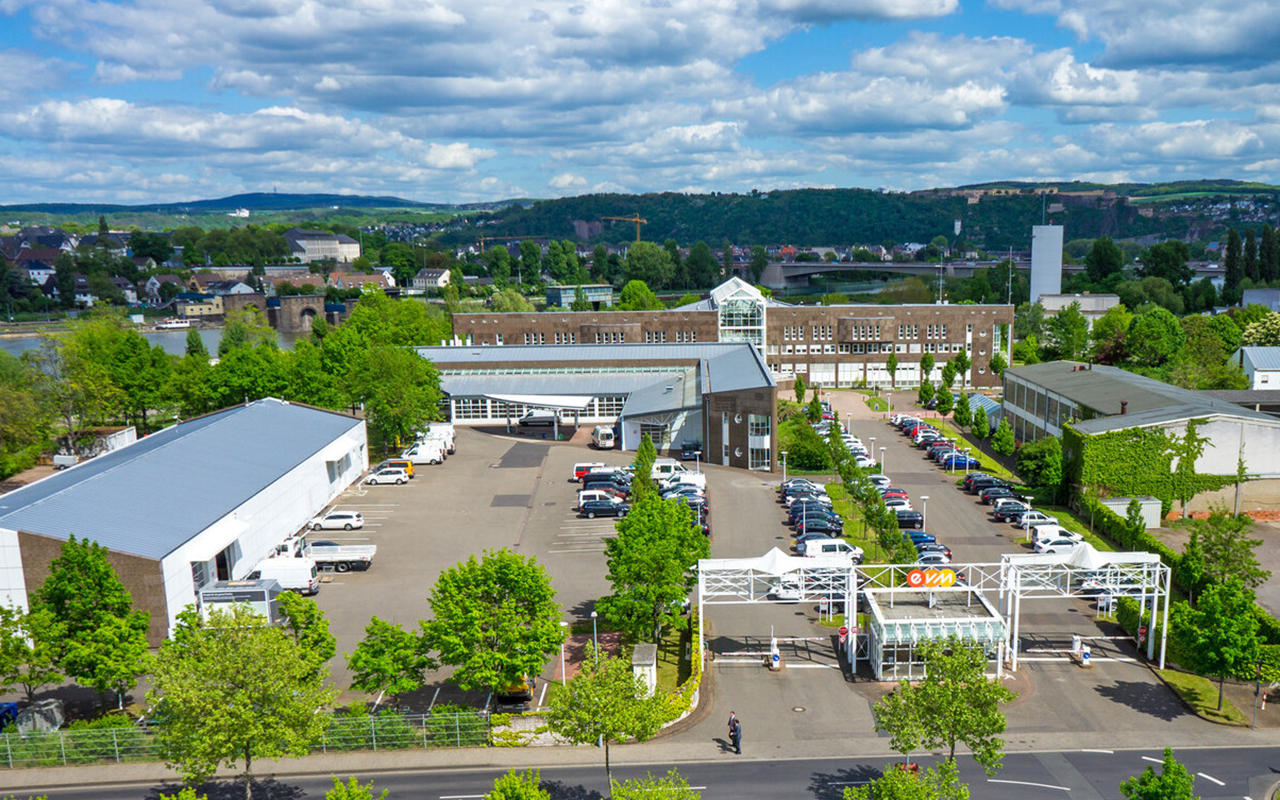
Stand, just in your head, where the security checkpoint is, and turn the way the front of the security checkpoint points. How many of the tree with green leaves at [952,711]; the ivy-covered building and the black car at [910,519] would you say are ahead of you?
1

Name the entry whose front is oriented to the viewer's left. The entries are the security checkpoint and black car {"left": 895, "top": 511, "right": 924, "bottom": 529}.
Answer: the black car

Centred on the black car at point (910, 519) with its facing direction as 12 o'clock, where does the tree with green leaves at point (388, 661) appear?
The tree with green leaves is roughly at 10 o'clock from the black car.

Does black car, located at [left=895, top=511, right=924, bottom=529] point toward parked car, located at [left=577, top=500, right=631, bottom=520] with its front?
yes

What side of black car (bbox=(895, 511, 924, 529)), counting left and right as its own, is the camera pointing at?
left

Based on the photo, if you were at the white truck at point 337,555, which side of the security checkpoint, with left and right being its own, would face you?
right

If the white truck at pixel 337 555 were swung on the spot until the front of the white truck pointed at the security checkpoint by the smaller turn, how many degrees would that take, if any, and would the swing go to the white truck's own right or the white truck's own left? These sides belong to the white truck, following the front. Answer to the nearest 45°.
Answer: approximately 135° to the white truck's own left

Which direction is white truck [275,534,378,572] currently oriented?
to the viewer's left

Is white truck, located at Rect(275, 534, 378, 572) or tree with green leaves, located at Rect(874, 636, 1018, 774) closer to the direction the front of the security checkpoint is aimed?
the tree with green leaves

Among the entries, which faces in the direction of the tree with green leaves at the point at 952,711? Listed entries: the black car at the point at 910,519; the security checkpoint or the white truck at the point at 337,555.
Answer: the security checkpoint

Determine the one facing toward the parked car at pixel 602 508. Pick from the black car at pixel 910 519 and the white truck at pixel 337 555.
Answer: the black car

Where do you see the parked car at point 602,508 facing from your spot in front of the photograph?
facing to the right of the viewer

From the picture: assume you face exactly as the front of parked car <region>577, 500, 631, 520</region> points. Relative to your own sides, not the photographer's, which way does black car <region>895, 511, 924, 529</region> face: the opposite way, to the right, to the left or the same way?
the opposite way

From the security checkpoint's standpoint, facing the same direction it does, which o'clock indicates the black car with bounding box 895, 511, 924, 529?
The black car is roughly at 6 o'clock from the security checkpoint.
